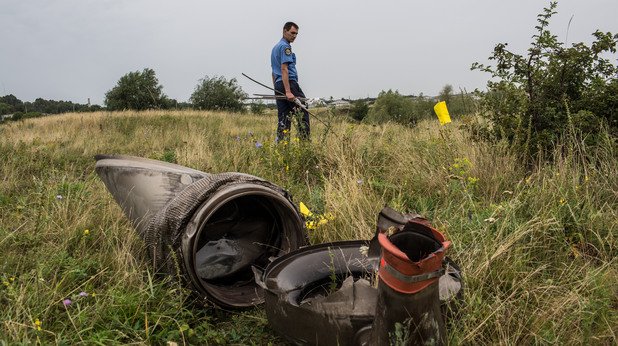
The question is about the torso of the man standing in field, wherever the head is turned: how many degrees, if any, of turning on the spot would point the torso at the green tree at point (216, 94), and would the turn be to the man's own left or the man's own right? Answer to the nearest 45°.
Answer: approximately 90° to the man's own left

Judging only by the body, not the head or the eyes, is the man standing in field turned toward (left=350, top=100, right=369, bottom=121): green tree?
no

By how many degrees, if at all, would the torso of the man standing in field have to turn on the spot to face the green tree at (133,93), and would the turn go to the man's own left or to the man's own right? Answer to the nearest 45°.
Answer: approximately 135° to the man's own left

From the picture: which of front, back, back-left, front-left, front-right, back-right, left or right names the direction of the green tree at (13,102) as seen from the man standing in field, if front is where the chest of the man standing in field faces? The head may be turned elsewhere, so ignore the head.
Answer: back-left

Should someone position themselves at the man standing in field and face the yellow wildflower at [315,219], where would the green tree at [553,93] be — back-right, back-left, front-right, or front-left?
front-left

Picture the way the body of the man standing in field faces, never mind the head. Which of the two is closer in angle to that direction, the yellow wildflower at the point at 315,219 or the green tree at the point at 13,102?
the yellow wildflower

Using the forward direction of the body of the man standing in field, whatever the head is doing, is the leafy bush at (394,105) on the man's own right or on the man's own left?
on the man's own left

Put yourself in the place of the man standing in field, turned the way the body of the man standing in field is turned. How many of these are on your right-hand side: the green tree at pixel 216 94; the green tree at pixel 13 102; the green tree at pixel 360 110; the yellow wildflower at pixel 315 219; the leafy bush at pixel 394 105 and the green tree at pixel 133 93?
1

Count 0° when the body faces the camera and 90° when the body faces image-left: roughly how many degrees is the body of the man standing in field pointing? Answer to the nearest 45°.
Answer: approximately 270°
